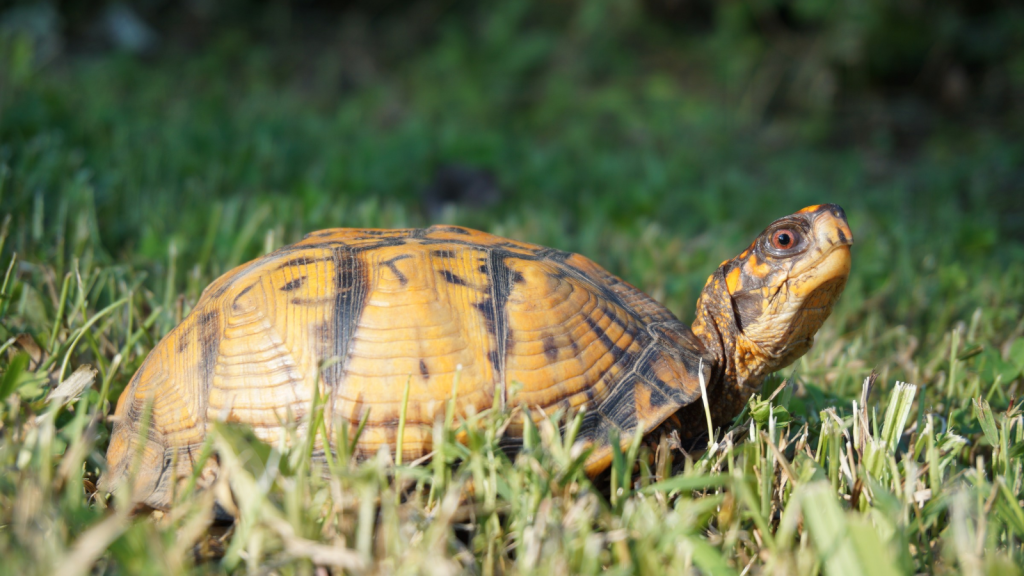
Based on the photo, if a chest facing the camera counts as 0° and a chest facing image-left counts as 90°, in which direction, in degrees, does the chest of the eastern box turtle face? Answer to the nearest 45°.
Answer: approximately 270°
